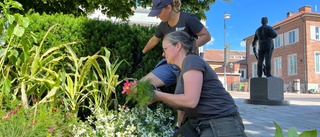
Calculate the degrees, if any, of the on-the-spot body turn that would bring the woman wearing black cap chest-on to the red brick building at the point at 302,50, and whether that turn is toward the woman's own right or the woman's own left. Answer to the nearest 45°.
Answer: approximately 180°

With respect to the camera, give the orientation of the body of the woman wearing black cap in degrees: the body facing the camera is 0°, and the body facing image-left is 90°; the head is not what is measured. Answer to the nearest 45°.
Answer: approximately 45°

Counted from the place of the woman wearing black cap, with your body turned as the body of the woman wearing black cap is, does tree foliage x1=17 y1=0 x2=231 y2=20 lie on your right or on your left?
on your right

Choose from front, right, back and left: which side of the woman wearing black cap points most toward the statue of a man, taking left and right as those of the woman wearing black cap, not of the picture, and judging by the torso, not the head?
back
